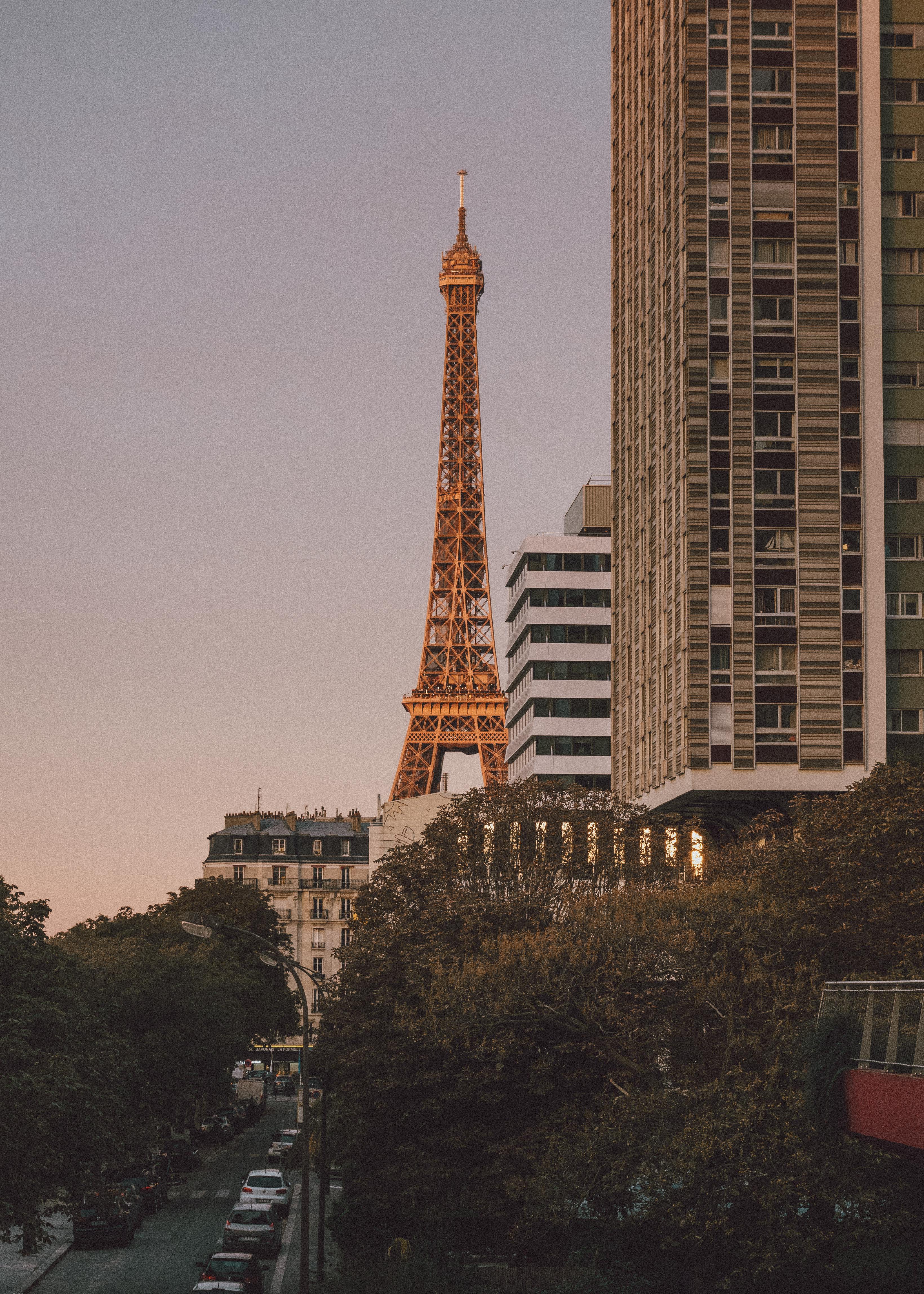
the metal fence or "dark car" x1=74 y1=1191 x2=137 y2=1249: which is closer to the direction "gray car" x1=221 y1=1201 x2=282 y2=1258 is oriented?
the dark car

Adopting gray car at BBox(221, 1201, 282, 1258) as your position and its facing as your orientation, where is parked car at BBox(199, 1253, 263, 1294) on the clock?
The parked car is roughly at 6 o'clock from the gray car.

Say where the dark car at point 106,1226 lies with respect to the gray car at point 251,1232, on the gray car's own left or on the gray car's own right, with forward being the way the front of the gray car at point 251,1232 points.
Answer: on the gray car's own left

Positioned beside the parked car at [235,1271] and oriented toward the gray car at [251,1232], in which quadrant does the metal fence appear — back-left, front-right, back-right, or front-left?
back-right

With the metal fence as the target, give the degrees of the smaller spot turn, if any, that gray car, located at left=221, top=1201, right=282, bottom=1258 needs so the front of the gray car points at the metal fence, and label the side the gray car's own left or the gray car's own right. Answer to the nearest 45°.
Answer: approximately 180°

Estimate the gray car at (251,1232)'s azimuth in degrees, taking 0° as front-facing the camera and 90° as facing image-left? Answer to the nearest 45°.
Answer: approximately 180°

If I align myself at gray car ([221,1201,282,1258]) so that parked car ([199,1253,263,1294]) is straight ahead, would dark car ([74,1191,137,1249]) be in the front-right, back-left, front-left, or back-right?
back-right

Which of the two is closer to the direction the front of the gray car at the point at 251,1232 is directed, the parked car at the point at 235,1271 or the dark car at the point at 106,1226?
the dark car
